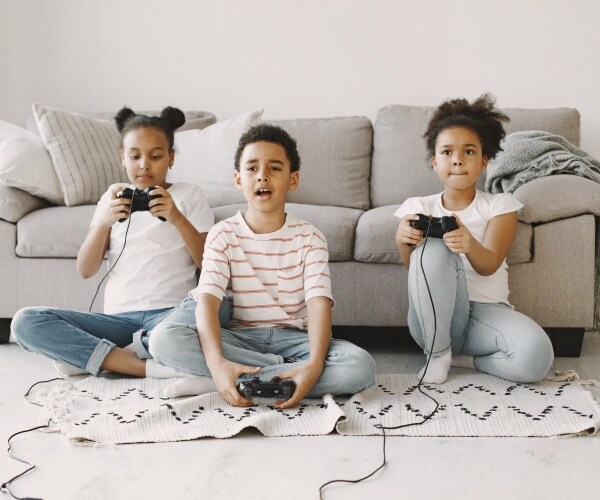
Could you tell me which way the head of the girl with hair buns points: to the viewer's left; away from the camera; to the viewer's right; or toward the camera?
toward the camera

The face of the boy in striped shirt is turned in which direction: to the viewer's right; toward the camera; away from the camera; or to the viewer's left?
toward the camera

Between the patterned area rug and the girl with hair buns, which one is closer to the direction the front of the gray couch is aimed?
the patterned area rug

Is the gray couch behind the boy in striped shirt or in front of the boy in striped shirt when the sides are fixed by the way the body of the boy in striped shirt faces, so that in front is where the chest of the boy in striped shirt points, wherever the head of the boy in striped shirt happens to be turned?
behind

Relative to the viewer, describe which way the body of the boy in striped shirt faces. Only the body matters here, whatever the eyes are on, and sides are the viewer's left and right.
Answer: facing the viewer

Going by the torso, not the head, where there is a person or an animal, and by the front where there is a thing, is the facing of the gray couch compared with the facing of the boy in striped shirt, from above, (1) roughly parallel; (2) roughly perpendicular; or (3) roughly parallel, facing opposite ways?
roughly parallel

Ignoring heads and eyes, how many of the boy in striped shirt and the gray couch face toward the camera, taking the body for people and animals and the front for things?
2

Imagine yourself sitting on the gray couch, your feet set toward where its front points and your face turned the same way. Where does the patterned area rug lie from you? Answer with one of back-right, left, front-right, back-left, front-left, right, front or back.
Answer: front

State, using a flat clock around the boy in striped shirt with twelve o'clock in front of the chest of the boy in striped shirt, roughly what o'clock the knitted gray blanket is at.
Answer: The knitted gray blanket is roughly at 8 o'clock from the boy in striped shirt.
